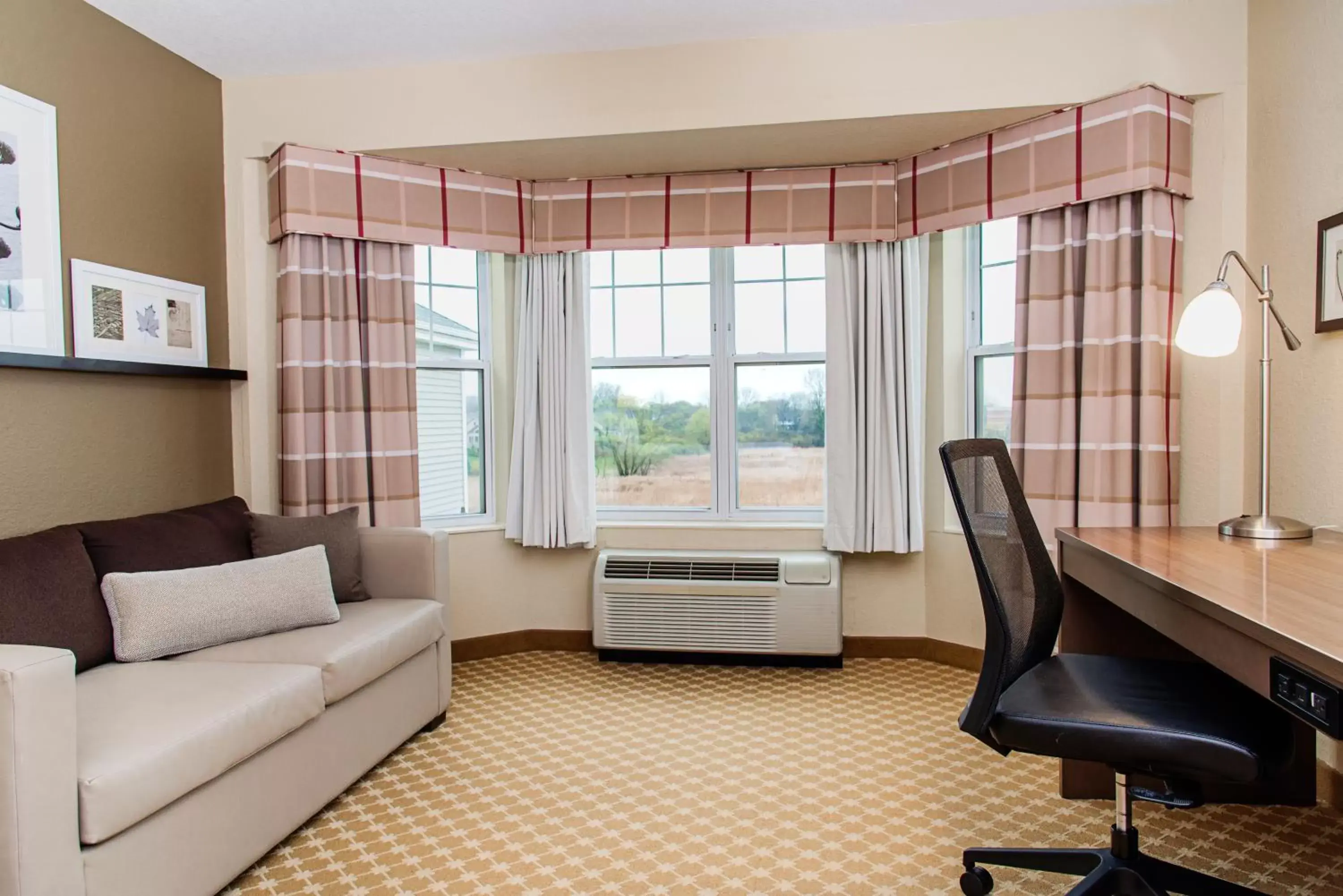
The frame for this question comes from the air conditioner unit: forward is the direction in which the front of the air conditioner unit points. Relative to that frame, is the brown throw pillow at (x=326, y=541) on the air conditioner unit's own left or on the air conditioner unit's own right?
on the air conditioner unit's own right

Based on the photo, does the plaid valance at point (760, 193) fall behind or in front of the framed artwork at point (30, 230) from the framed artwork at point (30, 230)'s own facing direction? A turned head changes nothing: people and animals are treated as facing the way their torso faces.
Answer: in front

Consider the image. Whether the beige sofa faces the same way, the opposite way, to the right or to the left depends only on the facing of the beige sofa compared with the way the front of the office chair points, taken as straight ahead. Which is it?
the same way

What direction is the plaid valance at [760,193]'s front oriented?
toward the camera

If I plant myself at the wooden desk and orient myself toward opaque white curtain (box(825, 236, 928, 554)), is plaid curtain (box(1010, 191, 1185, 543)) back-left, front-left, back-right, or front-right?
front-right

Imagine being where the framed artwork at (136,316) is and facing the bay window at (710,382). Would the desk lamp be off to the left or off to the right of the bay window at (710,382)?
right

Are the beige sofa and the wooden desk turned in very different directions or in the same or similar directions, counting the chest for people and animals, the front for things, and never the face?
very different directions

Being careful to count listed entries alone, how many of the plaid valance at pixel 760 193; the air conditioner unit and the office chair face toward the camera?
2

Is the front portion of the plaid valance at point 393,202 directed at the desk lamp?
yes

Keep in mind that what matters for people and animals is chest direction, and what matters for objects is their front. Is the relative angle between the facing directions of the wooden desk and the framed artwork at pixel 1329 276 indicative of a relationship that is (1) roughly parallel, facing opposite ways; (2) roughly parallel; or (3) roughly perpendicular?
roughly parallel

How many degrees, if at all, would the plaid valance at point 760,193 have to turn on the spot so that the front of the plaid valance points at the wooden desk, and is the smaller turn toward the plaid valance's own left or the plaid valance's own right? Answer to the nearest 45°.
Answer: approximately 45° to the plaid valance's own left

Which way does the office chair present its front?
to the viewer's right

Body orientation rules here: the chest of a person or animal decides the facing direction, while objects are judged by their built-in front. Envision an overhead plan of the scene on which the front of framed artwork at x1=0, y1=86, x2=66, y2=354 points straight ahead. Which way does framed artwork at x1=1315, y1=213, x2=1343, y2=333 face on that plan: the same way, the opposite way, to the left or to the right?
the opposite way

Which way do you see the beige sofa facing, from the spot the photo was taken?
facing the viewer and to the right of the viewer

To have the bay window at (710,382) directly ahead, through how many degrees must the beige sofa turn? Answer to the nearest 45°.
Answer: approximately 90° to its left

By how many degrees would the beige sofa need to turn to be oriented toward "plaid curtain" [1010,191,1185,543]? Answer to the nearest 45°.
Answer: approximately 45° to its left
